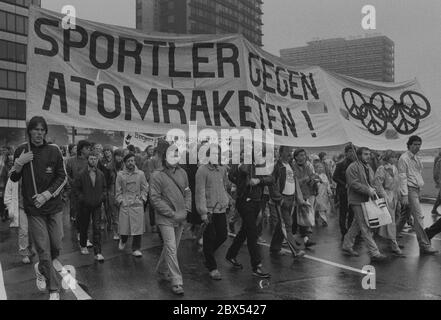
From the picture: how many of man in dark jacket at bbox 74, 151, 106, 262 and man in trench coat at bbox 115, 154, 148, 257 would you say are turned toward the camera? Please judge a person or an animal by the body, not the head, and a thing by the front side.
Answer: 2

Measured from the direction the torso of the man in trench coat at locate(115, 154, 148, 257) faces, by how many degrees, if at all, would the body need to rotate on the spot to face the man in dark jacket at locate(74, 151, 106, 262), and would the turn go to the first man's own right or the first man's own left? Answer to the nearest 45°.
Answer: approximately 45° to the first man's own right

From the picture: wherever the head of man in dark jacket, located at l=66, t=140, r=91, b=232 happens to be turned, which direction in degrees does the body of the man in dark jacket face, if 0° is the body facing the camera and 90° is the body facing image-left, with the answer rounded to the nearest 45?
approximately 315°

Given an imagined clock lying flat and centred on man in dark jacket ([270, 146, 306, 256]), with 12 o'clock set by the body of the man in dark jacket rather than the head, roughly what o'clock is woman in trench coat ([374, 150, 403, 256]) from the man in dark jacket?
The woman in trench coat is roughly at 9 o'clock from the man in dark jacket.

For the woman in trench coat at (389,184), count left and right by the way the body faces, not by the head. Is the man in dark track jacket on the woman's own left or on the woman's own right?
on the woman's own right

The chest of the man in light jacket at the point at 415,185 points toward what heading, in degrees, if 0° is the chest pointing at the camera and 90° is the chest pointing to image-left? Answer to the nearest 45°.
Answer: approximately 315°

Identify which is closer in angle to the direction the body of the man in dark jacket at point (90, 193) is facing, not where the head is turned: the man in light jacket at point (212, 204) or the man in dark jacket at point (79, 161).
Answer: the man in light jacket

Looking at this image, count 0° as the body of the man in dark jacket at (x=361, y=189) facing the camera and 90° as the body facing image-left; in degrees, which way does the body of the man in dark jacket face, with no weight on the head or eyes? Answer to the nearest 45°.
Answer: approximately 315°

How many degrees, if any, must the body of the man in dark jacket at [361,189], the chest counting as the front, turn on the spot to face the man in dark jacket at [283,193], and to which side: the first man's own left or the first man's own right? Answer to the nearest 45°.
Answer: approximately 135° to the first man's own right
